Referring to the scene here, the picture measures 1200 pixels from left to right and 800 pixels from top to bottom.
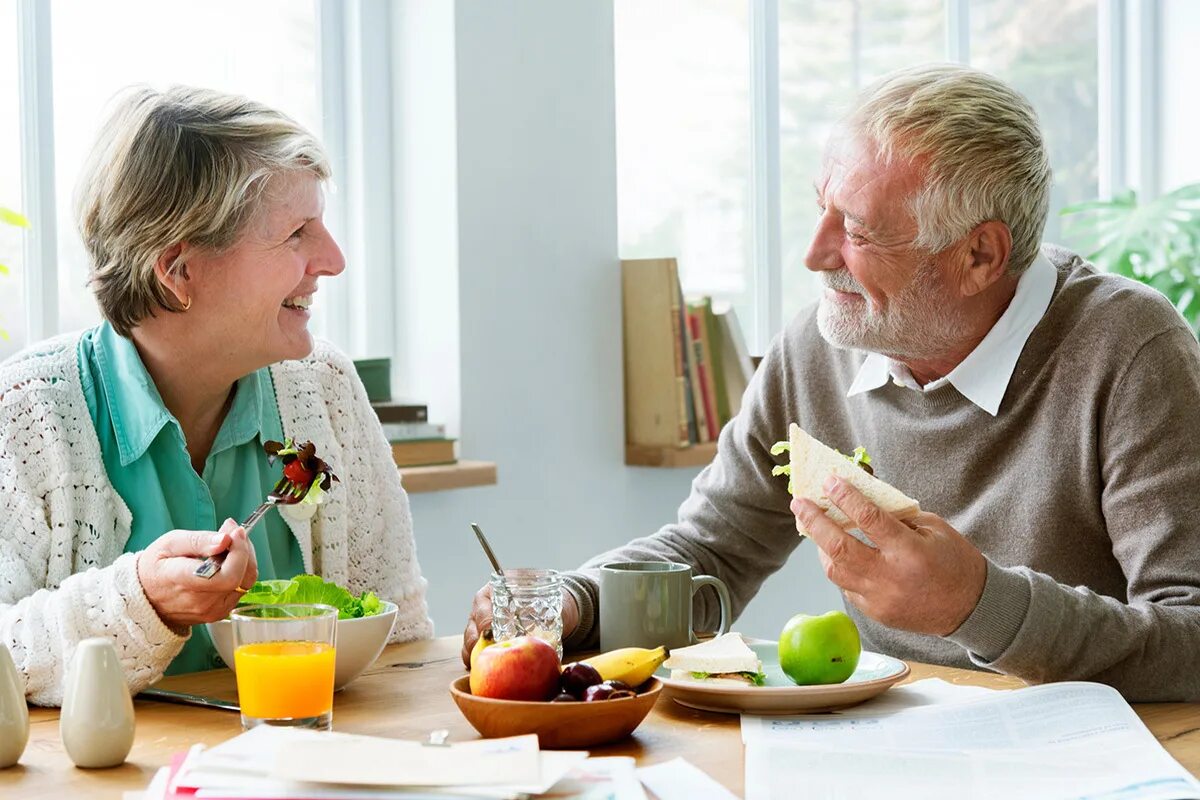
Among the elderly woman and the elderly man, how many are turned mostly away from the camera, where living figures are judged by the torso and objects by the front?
0

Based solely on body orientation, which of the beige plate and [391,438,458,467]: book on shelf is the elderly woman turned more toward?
the beige plate

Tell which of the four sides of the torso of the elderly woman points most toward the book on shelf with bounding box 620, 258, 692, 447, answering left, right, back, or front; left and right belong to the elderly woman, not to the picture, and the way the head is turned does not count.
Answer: left

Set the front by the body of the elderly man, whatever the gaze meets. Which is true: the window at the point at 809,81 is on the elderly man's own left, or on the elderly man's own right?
on the elderly man's own right

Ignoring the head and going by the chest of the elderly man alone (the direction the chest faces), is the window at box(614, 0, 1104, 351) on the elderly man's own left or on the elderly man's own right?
on the elderly man's own right

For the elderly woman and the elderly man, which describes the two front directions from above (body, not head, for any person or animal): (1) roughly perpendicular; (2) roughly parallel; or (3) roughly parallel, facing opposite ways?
roughly perpendicular

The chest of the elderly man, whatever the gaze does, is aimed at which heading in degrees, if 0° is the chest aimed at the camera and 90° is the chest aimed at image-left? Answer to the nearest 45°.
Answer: approximately 45°

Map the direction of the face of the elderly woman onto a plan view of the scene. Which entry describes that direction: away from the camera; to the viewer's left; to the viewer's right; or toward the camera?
to the viewer's right

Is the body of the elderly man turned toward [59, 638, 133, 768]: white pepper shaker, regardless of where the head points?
yes
